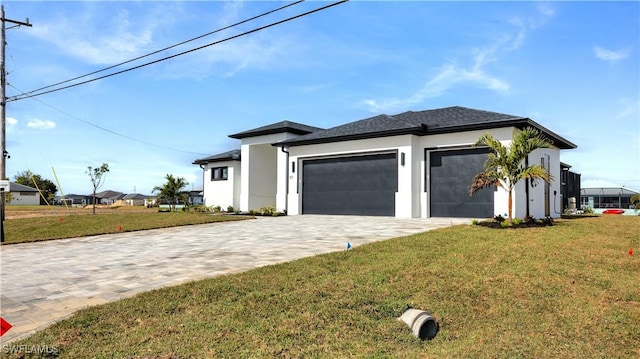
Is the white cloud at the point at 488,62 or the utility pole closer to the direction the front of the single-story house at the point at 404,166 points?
the utility pole

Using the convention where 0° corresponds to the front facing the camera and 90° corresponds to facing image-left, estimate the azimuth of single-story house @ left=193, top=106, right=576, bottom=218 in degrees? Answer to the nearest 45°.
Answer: approximately 45°

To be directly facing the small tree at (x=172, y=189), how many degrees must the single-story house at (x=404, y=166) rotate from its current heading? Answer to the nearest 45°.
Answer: approximately 90° to its right

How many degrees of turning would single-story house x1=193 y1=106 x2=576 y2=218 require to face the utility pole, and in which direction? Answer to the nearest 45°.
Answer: approximately 45° to its right
